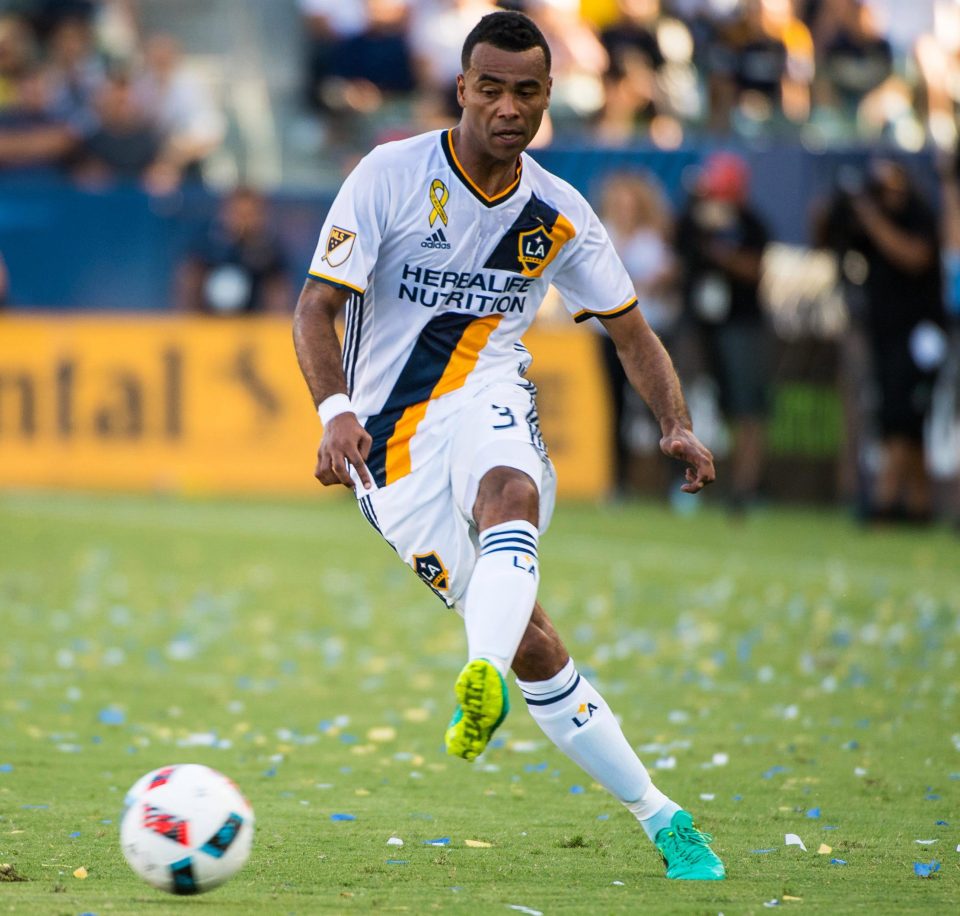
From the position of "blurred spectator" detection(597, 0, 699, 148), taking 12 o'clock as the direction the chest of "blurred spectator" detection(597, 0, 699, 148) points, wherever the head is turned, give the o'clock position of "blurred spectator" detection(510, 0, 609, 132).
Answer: "blurred spectator" detection(510, 0, 609, 132) is roughly at 3 o'clock from "blurred spectator" detection(597, 0, 699, 148).

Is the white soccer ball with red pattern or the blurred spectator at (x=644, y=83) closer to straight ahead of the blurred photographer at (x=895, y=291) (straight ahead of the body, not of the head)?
the white soccer ball with red pattern

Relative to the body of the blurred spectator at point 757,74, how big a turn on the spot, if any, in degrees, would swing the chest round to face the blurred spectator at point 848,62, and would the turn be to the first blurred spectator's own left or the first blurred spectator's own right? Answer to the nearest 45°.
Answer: approximately 90° to the first blurred spectator's own left

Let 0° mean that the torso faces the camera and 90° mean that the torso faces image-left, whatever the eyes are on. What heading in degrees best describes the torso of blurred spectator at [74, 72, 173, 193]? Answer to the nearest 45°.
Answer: approximately 0°

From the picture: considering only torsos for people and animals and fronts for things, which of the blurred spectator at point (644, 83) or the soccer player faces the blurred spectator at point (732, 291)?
the blurred spectator at point (644, 83)

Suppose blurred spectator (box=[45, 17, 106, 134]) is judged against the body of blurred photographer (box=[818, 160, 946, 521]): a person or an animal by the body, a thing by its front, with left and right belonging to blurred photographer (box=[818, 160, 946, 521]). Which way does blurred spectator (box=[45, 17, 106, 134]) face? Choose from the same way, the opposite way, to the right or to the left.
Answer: to the left
